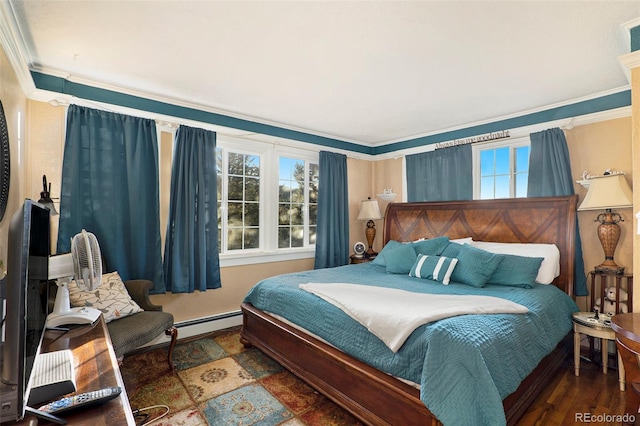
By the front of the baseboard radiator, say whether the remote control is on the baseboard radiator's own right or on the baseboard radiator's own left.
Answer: on the baseboard radiator's own right

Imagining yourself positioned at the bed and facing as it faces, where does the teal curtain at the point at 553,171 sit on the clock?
The teal curtain is roughly at 6 o'clock from the bed.

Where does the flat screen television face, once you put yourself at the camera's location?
facing to the right of the viewer

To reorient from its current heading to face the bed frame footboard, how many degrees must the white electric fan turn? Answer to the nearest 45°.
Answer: approximately 45° to its right

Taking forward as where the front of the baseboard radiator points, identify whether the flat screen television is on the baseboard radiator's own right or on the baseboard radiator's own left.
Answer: on the baseboard radiator's own right

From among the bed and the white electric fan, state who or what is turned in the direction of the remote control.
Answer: the bed

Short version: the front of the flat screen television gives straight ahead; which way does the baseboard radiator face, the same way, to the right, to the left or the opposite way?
to the right

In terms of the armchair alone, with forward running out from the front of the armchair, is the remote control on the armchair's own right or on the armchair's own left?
on the armchair's own right

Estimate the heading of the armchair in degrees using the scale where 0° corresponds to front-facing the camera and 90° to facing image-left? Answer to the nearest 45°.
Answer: approximately 315°

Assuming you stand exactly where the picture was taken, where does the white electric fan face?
facing to the right of the viewer

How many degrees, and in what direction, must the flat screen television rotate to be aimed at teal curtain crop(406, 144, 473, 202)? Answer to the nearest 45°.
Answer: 0° — it already faces it
